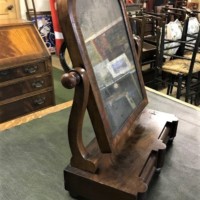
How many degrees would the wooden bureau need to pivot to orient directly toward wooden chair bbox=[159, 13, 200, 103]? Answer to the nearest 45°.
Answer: approximately 45° to its left

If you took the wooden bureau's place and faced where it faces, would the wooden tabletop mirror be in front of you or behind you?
in front

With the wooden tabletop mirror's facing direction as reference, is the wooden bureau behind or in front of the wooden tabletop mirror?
behind

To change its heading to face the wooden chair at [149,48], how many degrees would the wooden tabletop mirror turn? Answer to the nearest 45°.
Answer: approximately 135° to its left

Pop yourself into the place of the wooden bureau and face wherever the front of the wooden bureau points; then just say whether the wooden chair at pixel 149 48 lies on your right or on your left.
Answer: on your left

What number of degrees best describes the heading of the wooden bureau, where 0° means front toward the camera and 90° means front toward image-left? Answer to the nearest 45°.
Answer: approximately 315°

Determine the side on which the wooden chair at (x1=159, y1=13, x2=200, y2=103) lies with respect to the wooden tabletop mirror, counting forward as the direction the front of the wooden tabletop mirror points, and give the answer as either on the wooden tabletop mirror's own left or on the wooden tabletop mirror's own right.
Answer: on the wooden tabletop mirror's own left

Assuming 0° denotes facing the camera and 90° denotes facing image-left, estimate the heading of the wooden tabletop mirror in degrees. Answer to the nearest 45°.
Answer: approximately 315°
